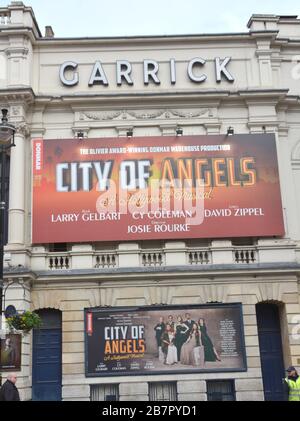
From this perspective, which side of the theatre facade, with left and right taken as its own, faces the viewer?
front
